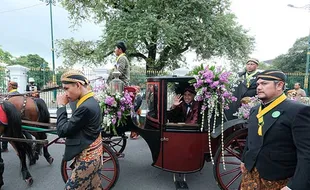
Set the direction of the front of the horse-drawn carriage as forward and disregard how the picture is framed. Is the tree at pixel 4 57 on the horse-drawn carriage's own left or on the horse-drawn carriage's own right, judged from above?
on the horse-drawn carriage's own right

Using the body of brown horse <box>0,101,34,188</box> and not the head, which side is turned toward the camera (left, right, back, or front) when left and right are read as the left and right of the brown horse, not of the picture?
left

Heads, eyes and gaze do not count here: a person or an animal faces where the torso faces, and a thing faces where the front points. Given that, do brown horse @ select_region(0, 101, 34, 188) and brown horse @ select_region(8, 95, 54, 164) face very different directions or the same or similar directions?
same or similar directions

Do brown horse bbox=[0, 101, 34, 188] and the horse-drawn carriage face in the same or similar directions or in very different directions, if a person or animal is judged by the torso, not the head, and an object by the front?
same or similar directions

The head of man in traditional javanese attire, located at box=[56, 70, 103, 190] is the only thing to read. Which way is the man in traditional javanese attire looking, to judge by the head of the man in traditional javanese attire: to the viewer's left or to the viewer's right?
to the viewer's left

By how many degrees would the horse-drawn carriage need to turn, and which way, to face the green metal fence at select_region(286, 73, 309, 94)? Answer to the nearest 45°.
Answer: approximately 135° to its right

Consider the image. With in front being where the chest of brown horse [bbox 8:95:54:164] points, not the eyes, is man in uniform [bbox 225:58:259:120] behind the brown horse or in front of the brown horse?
behind

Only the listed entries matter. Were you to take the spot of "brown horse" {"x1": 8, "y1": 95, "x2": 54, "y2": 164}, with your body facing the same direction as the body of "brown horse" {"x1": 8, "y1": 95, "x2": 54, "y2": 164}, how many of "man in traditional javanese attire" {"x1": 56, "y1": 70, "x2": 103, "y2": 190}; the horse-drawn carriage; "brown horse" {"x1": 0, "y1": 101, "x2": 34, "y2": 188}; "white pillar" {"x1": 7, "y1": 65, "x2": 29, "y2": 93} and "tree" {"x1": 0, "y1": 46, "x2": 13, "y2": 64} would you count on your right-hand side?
2

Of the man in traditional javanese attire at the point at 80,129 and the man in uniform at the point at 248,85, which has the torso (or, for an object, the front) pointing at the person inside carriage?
the man in uniform

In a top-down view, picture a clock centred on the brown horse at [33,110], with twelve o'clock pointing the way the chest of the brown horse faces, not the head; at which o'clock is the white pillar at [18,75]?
The white pillar is roughly at 3 o'clock from the brown horse.

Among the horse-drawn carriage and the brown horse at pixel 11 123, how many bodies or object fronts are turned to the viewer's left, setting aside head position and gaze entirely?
2

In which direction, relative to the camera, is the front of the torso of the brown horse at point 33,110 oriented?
to the viewer's left

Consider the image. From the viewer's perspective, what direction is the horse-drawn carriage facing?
to the viewer's left

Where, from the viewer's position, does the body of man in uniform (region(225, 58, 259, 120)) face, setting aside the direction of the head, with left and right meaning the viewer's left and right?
facing the viewer and to the left of the viewer
